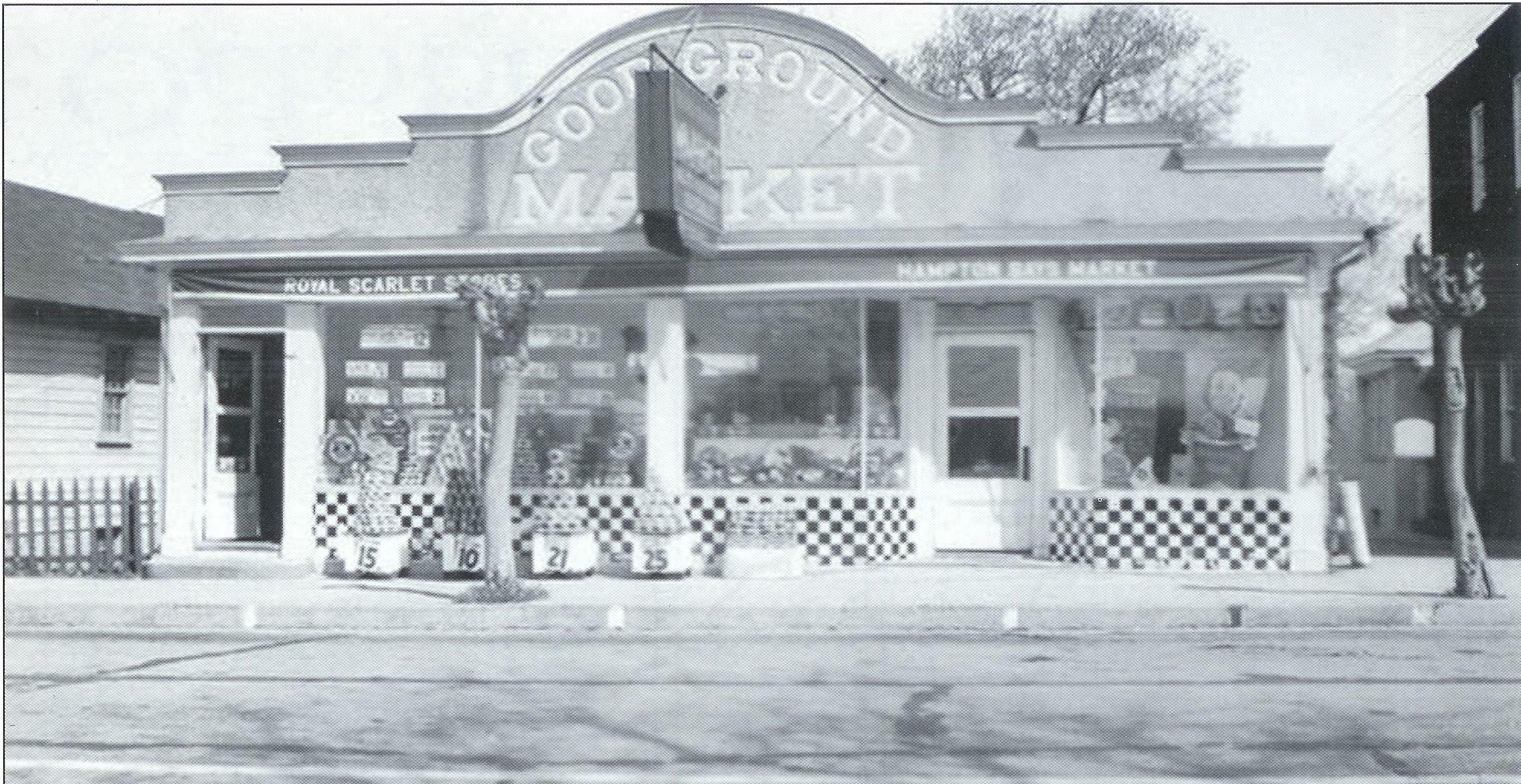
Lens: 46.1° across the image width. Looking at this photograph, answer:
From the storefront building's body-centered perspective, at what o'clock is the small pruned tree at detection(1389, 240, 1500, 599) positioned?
The small pruned tree is roughly at 10 o'clock from the storefront building.

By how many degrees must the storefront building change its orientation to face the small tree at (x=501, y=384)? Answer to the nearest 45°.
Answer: approximately 45° to its right

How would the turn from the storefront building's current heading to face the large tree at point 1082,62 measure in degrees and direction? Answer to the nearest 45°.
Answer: approximately 180°

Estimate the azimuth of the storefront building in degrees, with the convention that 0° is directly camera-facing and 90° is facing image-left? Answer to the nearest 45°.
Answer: approximately 0°

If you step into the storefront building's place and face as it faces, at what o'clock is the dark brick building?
The dark brick building is roughly at 8 o'clock from the storefront building.

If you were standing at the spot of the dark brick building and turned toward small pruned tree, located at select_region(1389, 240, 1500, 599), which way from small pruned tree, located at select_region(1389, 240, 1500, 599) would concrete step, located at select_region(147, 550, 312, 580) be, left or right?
right
